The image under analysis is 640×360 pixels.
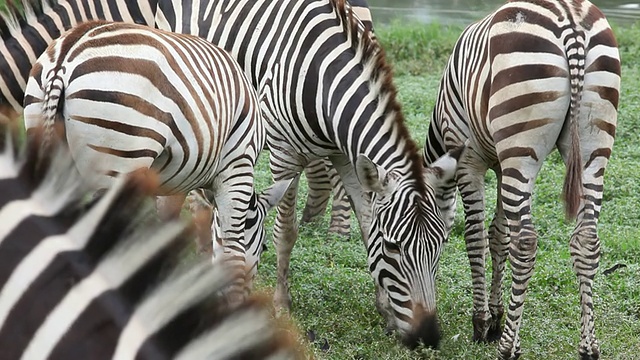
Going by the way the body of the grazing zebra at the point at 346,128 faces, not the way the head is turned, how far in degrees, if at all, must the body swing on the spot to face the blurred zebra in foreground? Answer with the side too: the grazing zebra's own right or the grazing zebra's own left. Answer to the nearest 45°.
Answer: approximately 45° to the grazing zebra's own right

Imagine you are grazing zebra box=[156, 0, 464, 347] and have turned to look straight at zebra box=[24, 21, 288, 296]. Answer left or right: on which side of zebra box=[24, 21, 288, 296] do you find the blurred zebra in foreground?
left

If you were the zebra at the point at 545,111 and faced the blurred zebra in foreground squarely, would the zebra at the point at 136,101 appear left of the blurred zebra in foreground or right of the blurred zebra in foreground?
right

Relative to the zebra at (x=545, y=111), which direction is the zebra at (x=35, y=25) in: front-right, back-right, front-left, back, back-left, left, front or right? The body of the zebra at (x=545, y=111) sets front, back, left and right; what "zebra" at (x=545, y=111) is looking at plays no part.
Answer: front-left

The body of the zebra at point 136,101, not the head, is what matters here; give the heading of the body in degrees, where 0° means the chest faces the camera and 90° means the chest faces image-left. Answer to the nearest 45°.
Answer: approximately 225°

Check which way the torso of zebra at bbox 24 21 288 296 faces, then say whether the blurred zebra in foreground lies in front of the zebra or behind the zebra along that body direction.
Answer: behind

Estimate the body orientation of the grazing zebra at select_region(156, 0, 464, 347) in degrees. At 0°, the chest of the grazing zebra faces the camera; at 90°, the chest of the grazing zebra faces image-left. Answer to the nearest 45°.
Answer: approximately 315°

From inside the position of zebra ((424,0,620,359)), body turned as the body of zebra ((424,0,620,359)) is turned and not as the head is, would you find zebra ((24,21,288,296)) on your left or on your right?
on your left

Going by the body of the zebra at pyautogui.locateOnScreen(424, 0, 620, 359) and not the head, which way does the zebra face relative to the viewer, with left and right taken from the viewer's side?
facing away from the viewer and to the left of the viewer

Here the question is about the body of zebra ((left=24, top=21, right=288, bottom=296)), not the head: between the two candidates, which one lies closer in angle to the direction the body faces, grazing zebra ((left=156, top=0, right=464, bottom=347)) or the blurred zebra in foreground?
the grazing zebra

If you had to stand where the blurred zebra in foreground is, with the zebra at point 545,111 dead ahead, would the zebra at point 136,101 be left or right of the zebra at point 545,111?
left

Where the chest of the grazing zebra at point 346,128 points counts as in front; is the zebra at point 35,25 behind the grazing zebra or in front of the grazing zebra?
behind
